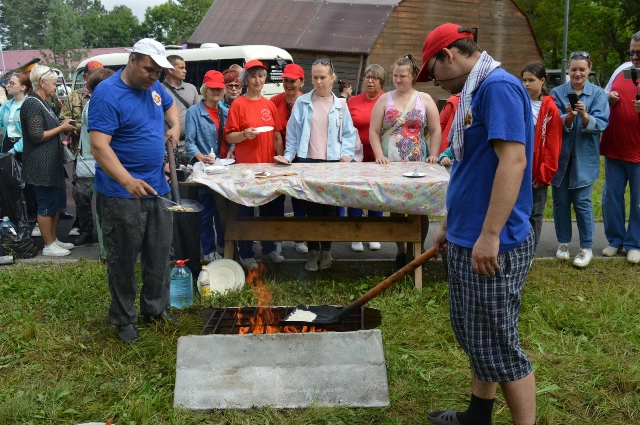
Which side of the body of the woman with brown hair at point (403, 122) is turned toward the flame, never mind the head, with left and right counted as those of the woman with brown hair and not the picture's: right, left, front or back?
front

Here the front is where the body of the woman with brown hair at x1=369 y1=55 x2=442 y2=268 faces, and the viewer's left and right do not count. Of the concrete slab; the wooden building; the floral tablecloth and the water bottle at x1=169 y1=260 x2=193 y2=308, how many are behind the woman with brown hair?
1

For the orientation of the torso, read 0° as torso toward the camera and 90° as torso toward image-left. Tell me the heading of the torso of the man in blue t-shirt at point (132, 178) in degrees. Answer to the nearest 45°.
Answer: approximately 315°

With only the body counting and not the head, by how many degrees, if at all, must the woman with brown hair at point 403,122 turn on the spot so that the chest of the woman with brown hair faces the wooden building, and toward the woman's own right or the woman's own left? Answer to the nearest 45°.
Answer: approximately 180°

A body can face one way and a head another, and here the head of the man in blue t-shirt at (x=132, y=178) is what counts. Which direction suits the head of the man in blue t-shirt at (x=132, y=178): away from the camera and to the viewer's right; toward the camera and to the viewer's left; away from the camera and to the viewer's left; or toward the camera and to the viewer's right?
toward the camera and to the viewer's right

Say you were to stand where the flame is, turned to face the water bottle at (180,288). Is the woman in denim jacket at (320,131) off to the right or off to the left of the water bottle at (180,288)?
right

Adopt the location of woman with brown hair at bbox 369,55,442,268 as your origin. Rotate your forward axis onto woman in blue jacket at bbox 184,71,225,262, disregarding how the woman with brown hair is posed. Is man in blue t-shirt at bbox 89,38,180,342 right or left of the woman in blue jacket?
left

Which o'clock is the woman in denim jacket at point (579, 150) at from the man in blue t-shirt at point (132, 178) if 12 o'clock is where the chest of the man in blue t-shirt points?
The woman in denim jacket is roughly at 10 o'clock from the man in blue t-shirt.

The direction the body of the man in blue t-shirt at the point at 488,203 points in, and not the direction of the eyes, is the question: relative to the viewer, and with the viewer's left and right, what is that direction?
facing to the left of the viewer

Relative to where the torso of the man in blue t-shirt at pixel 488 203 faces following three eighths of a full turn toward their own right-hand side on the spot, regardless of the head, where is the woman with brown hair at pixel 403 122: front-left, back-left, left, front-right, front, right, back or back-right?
front-left

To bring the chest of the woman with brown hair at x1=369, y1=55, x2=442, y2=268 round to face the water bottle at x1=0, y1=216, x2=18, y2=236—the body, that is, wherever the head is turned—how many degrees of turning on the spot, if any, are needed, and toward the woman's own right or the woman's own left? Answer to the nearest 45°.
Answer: approximately 90° to the woman's own right

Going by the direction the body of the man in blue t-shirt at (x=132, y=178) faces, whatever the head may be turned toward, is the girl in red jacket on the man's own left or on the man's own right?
on the man's own left
